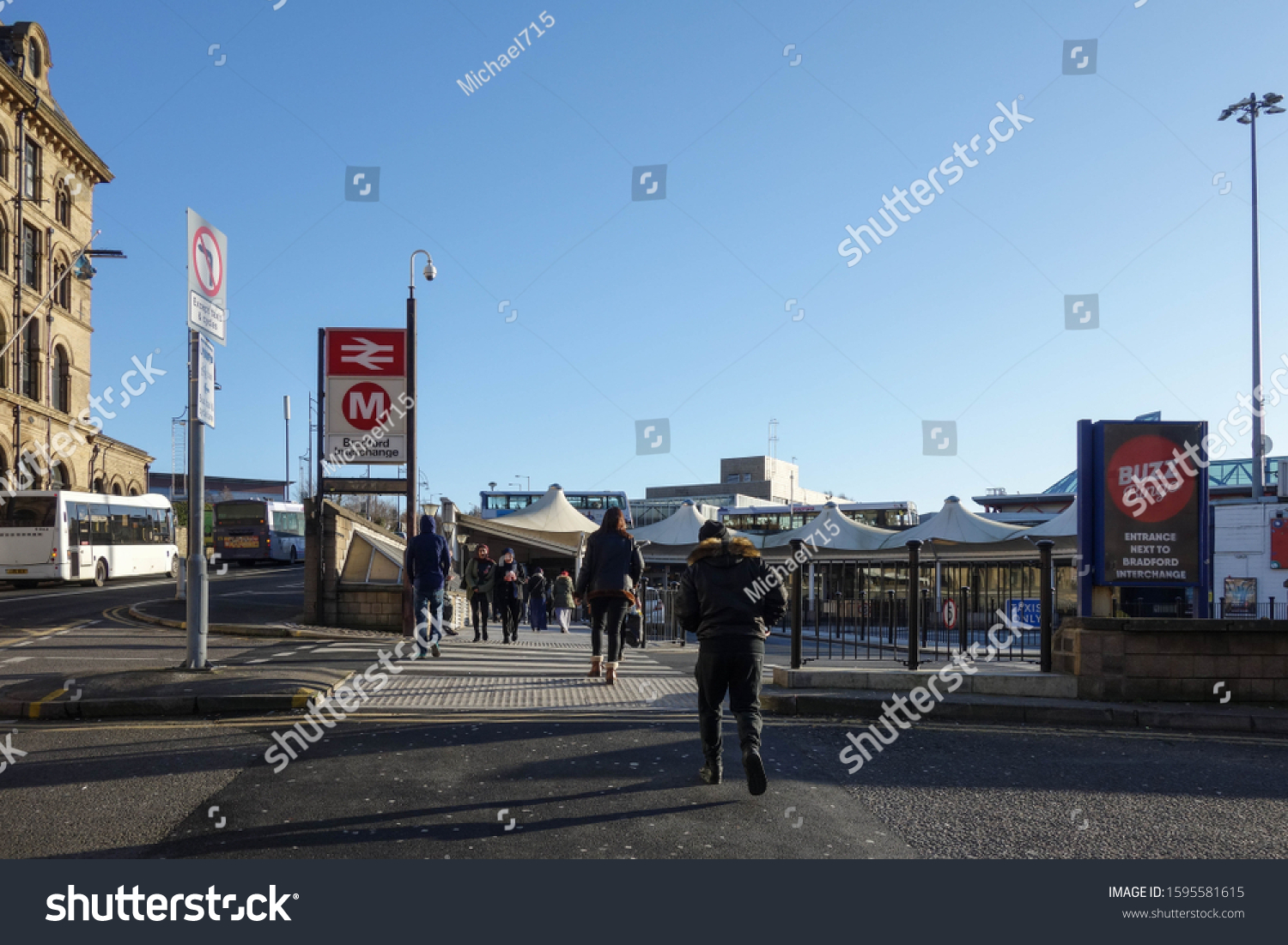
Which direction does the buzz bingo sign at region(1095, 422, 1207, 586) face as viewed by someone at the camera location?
facing the viewer

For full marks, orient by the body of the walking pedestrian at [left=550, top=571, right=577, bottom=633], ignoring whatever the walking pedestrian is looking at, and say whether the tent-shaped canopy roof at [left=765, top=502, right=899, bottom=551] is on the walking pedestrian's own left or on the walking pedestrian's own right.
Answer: on the walking pedestrian's own right

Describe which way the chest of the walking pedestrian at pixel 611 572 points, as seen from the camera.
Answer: away from the camera

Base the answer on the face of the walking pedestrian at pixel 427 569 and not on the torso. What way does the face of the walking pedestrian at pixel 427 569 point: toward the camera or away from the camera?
away from the camera

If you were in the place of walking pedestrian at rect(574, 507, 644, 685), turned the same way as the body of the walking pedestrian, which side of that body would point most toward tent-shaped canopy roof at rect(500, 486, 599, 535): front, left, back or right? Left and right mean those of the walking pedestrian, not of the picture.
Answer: front

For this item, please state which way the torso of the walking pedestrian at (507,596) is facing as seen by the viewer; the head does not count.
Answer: toward the camera

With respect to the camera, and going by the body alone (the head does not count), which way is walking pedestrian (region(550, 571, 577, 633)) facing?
away from the camera

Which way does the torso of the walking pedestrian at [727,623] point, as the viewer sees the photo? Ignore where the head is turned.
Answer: away from the camera

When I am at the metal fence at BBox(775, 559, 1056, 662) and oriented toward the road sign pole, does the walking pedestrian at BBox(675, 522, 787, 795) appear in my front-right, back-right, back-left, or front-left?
front-left

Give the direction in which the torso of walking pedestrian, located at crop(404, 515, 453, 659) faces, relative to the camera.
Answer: away from the camera

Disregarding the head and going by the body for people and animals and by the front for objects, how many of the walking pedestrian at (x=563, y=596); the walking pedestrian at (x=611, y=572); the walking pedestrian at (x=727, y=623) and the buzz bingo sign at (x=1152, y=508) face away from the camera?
3

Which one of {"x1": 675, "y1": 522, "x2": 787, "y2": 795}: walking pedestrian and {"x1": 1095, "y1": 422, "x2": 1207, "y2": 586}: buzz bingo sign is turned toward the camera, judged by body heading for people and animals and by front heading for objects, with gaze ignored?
the buzz bingo sign

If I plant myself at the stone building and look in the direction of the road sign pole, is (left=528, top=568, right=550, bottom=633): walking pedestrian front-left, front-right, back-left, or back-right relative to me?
front-left
